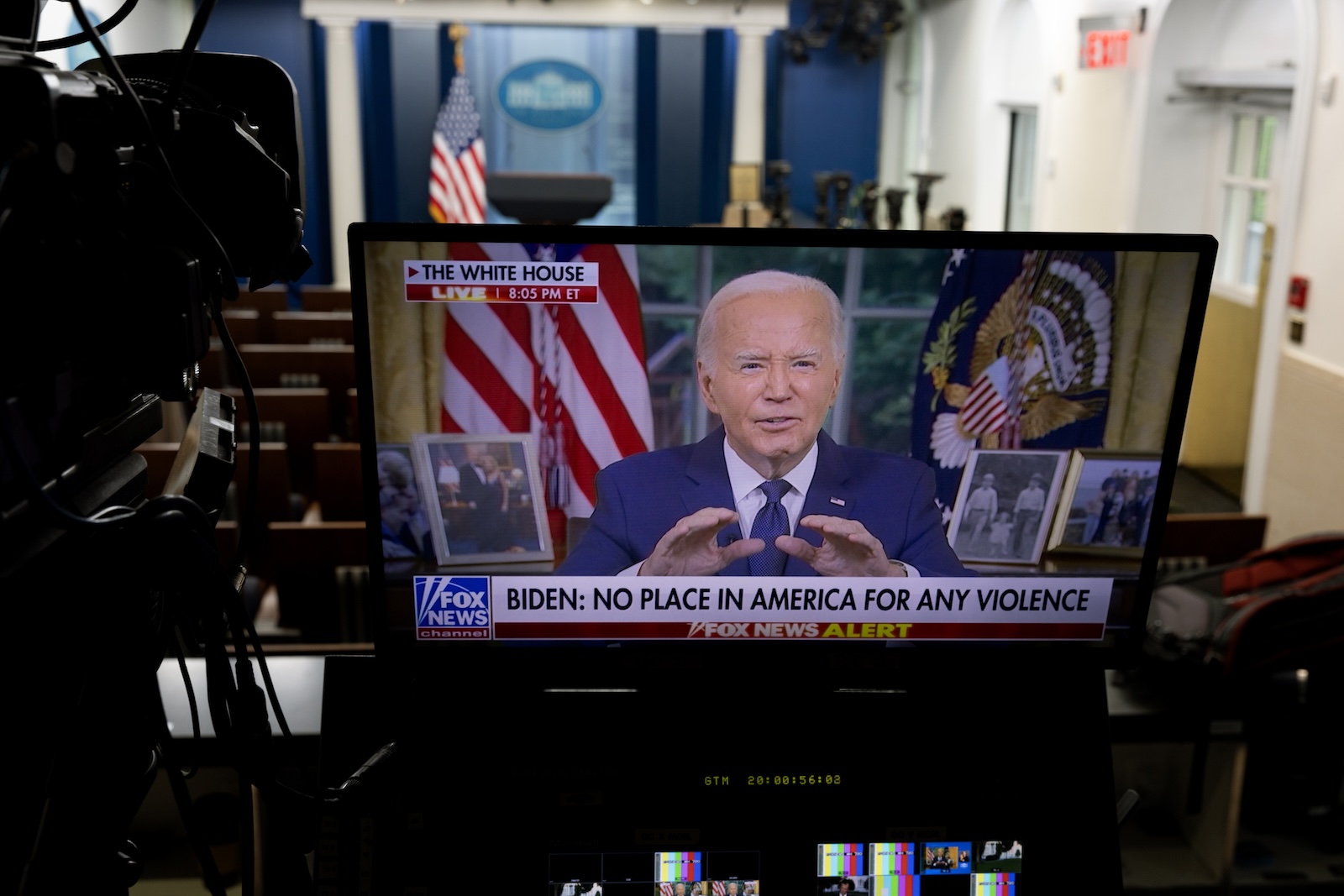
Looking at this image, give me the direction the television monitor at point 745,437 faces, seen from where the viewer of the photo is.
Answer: facing the viewer

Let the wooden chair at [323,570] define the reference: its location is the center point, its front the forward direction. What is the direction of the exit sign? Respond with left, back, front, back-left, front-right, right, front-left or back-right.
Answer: front-right

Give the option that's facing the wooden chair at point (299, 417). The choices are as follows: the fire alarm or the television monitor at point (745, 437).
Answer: the fire alarm

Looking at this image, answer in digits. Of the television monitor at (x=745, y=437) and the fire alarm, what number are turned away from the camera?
0

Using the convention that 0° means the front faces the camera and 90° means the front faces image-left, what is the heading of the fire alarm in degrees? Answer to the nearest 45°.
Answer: approximately 45°

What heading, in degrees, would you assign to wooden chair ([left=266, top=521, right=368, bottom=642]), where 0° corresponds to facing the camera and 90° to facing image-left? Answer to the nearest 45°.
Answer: approximately 180°

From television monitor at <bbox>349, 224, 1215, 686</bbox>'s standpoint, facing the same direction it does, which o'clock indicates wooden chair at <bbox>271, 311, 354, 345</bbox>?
The wooden chair is roughly at 5 o'clock from the television monitor.

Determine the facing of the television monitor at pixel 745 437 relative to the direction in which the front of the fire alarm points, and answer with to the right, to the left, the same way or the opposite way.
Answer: to the left

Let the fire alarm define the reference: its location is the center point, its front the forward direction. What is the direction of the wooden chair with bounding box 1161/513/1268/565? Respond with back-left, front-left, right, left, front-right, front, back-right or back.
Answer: front-left

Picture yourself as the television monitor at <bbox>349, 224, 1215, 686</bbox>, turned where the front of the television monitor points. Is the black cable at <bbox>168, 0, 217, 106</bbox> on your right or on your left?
on your right

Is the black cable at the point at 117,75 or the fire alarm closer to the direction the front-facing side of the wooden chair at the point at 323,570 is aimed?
the fire alarm

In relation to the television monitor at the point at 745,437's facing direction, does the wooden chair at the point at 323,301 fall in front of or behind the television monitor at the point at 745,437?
behind

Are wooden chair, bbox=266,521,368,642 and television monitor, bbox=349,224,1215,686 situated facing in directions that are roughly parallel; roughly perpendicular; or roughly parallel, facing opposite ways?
roughly parallel, facing opposite ways

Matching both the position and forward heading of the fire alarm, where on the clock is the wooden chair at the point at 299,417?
The wooden chair is roughly at 12 o'clock from the fire alarm.

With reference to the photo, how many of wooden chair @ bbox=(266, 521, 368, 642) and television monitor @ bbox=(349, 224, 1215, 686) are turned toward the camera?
1

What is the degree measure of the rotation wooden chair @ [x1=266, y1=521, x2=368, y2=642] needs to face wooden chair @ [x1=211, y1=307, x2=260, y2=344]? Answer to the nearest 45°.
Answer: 0° — it already faces it

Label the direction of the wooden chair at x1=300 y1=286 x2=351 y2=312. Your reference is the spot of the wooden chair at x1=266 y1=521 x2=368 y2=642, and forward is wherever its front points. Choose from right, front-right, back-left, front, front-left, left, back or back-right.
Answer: front

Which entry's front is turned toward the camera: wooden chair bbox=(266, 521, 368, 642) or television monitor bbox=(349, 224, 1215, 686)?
the television monitor

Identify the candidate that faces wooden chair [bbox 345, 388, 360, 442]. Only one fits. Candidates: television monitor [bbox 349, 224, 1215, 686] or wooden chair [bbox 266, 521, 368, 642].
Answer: wooden chair [bbox 266, 521, 368, 642]

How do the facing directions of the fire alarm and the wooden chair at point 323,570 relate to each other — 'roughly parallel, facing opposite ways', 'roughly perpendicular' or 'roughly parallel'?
roughly perpendicular
